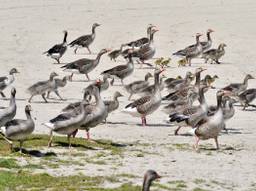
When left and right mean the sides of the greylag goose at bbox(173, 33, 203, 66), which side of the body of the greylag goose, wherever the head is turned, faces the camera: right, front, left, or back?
right

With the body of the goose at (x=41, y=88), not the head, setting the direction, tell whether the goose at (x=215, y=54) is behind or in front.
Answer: in front

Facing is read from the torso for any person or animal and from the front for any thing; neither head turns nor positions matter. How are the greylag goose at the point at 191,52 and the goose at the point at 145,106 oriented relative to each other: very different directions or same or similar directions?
same or similar directions

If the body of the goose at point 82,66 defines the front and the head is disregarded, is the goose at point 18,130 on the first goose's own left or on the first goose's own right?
on the first goose's own right

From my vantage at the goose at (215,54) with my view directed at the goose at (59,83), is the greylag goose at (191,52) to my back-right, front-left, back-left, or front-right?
front-right

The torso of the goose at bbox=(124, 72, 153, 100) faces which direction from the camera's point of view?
to the viewer's right

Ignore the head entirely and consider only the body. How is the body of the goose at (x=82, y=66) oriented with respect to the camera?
to the viewer's right

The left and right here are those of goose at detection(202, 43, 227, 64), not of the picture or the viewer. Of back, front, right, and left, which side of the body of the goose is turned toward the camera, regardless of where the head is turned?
right

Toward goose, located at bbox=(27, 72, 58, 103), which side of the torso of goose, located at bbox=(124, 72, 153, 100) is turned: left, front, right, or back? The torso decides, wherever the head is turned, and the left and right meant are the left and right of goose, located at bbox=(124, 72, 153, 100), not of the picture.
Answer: back
